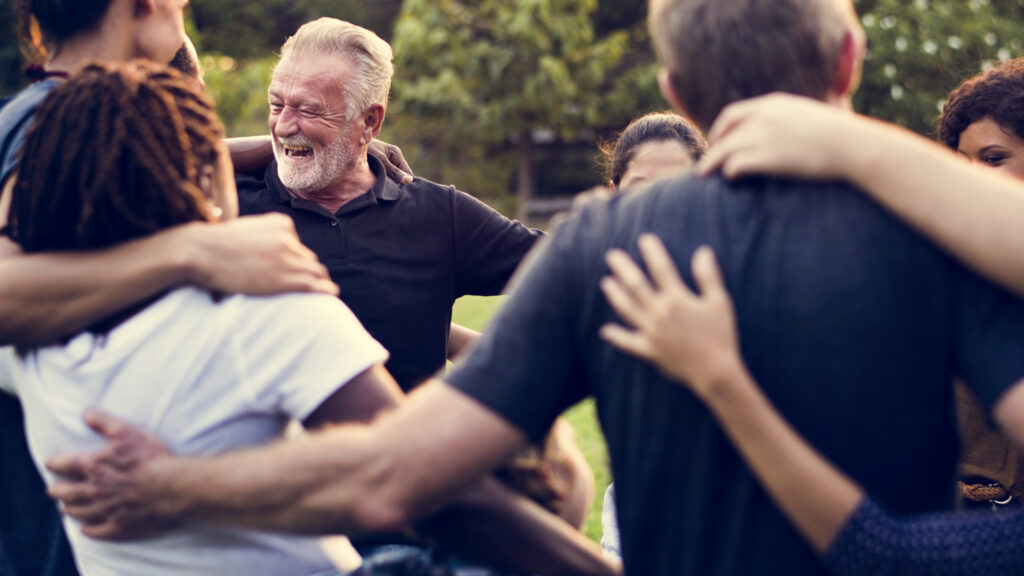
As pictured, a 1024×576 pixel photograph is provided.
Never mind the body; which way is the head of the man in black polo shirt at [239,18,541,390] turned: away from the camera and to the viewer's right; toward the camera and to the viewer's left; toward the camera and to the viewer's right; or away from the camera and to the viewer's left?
toward the camera and to the viewer's left

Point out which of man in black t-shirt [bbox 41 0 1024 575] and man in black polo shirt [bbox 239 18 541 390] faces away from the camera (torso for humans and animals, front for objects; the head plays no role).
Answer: man in black t-shirt [bbox 41 0 1024 575]

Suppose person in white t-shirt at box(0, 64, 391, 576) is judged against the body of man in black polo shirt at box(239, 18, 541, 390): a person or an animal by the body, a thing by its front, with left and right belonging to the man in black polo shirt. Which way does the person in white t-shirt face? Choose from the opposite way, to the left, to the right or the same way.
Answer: the opposite way

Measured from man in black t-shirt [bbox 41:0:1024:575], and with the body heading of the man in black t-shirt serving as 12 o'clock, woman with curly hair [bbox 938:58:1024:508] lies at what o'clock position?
The woman with curly hair is roughly at 1 o'clock from the man in black t-shirt.

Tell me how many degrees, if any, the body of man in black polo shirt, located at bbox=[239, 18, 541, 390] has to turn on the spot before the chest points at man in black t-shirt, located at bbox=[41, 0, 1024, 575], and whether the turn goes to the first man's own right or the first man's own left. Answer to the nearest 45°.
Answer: approximately 45° to the first man's own left

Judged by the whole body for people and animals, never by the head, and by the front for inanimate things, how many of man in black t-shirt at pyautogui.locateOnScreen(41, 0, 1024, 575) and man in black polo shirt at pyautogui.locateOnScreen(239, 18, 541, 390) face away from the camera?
1

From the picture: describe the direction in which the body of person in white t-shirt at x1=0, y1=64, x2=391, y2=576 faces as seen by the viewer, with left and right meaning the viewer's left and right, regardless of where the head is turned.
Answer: facing away from the viewer and to the right of the viewer

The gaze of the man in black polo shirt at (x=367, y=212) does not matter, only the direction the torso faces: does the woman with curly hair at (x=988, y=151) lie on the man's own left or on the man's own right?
on the man's own left

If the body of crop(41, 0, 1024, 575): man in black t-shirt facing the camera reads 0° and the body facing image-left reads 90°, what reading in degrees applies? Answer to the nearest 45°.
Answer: approximately 180°

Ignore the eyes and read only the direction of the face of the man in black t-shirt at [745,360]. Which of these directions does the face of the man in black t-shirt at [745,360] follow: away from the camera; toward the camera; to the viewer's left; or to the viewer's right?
away from the camera

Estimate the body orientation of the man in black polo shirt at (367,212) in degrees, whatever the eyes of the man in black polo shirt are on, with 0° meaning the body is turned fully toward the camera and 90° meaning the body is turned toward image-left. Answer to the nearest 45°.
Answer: approximately 45°
